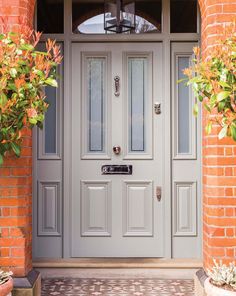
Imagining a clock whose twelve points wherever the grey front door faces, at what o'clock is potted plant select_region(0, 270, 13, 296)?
The potted plant is roughly at 1 o'clock from the grey front door.

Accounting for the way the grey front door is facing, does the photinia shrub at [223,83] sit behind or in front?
in front

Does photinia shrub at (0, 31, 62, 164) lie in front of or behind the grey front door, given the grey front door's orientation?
in front

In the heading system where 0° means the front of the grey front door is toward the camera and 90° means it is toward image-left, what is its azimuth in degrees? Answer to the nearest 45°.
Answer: approximately 0°

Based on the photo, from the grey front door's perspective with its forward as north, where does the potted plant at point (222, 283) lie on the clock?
The potted plant is roughly at 11 o'clock from the grey front door.
